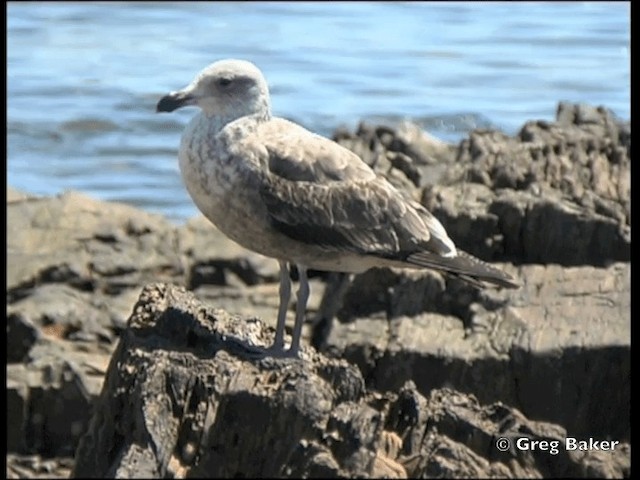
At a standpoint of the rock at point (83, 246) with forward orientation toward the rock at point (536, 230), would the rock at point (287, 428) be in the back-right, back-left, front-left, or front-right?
front-right

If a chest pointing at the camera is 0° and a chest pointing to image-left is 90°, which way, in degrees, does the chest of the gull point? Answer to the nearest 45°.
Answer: approximately 90°

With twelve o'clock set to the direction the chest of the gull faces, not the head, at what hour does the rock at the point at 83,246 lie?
The rock is roughly at 2 o'clock from the gull.

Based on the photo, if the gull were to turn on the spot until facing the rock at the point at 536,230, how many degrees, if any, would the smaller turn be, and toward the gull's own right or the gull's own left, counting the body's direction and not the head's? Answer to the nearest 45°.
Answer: approximately 135° to the gull's own right

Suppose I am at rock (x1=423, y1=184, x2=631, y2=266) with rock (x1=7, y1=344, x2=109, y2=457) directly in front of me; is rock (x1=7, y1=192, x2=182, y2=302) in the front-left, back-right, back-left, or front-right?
front-right

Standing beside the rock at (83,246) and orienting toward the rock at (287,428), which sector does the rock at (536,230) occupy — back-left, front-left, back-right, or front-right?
front-left

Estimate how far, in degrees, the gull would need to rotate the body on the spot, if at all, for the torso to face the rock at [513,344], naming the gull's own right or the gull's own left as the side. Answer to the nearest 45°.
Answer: approximately 135° to the gull's own right
